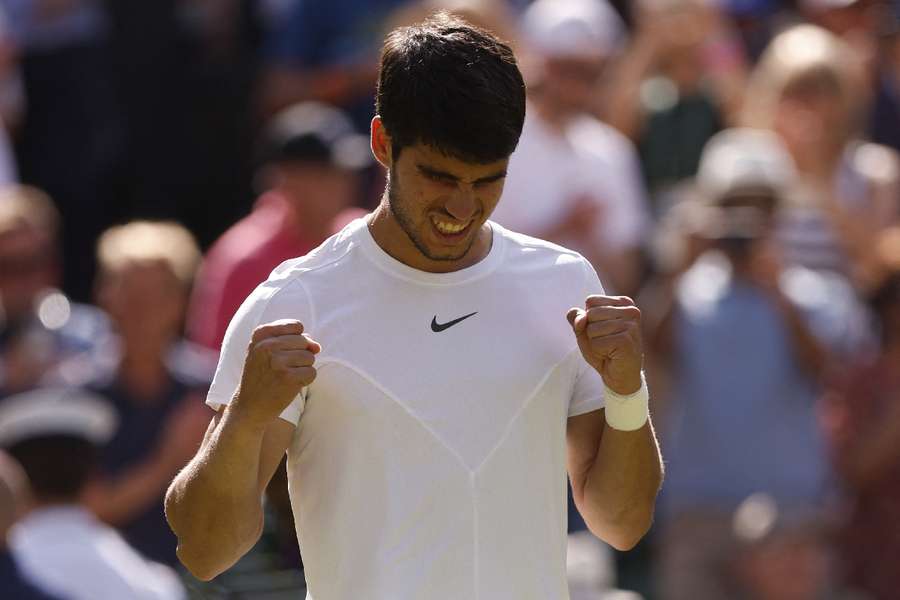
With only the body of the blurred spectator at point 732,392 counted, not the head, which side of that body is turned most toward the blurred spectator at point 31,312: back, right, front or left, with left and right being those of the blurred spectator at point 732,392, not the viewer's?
right

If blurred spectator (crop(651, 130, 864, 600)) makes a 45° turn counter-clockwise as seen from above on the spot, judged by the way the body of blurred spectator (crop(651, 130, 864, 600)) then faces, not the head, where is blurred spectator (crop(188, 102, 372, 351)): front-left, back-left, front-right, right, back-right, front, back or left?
back-right

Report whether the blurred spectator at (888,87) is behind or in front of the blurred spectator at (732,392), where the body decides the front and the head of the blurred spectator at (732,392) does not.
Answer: behind

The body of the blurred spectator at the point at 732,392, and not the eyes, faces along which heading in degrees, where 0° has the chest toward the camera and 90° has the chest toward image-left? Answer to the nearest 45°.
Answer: approximately 0°

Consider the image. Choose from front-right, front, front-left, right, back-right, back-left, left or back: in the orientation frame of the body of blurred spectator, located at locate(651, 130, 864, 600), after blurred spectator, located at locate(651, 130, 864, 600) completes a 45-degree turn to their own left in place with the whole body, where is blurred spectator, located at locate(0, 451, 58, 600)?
right

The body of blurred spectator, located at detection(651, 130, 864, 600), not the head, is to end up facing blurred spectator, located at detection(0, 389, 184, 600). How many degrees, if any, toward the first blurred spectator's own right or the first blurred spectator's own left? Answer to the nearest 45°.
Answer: approximately 45° to the first blurred spectator's own right

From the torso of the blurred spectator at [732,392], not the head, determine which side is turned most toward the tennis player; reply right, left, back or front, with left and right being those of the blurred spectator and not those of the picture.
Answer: front

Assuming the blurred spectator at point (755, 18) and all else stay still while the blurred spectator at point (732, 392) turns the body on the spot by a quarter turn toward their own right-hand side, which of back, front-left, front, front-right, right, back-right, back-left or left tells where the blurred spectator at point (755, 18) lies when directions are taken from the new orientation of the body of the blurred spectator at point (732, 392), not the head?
right
